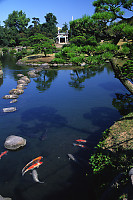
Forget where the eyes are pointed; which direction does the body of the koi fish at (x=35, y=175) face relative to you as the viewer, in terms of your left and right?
facing away from the viewer

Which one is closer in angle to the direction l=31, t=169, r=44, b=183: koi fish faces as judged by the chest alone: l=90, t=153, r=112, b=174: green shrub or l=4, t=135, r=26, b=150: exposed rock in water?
the exposed rock in water

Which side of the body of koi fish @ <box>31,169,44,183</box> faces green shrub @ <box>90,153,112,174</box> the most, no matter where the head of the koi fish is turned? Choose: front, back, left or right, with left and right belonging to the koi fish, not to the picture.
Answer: right

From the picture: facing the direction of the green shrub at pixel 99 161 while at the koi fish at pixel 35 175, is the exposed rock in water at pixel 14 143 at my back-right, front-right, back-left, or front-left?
back-left
